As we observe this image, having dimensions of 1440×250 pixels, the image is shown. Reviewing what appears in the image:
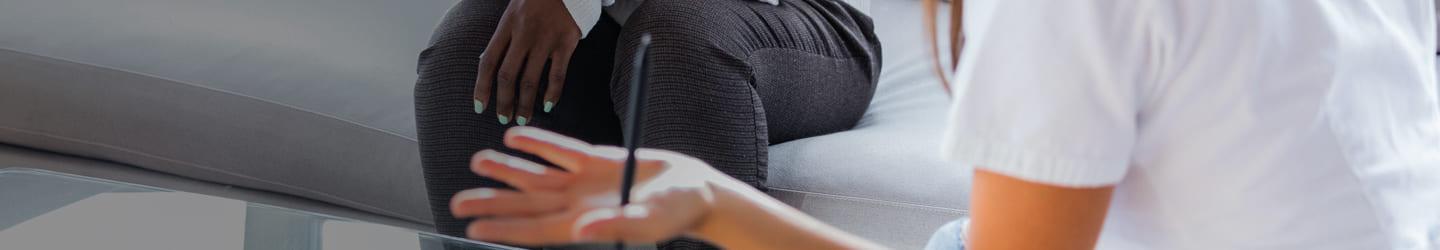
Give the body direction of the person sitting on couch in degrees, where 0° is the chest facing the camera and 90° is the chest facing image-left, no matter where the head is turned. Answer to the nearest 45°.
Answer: approximately 45°

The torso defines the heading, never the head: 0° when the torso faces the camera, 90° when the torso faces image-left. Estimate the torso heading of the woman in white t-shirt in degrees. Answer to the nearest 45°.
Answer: approximately 135°

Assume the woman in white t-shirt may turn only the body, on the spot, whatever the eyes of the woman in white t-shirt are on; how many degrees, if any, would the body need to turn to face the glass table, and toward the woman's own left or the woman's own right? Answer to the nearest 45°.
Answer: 0° — they already face it

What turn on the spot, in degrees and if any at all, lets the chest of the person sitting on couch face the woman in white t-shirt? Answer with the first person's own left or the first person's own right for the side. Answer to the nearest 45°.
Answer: approximately 45° to the first person's own left
